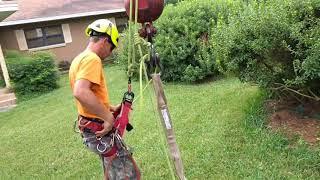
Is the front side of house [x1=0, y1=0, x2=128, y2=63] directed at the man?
yes

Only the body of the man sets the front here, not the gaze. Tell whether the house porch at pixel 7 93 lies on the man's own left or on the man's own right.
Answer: on the man's own left

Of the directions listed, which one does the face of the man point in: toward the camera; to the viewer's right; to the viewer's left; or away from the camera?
to the viewer's right

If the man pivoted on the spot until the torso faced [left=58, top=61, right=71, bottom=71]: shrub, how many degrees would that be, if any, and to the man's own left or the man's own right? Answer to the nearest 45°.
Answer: approximately 90° to the man's own left

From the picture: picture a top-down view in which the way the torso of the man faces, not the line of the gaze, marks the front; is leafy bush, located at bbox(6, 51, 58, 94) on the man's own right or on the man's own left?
on the man's own left

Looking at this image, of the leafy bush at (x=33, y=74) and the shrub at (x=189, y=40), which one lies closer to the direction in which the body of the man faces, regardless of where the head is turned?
the shrub

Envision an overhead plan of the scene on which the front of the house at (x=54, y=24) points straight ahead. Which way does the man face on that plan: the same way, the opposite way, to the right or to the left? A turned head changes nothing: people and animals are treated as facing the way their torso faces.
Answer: to the left

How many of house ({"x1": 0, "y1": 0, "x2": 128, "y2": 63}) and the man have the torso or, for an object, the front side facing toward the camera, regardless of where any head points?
1

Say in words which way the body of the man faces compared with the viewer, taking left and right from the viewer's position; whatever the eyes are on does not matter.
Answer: facing to the right of the viewer
